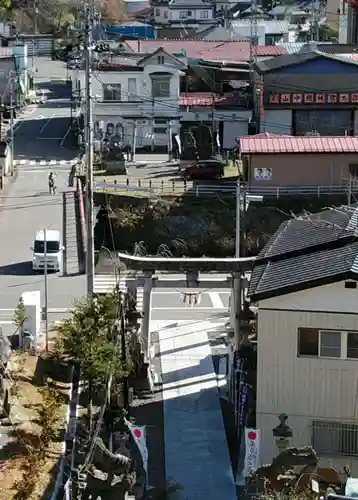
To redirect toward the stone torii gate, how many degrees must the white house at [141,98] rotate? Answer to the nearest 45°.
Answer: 0° — it already faces it

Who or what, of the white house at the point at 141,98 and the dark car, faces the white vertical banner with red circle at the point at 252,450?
the white house

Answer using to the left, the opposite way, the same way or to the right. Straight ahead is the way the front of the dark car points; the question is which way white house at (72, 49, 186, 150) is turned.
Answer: to the left

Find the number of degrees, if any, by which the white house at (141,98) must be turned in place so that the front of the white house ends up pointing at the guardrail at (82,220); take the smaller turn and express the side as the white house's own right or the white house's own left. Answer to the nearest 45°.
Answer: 0° — it already faces it

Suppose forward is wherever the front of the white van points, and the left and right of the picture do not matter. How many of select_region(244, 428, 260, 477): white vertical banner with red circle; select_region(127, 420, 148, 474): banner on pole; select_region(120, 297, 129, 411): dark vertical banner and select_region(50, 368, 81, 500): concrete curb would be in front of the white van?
4

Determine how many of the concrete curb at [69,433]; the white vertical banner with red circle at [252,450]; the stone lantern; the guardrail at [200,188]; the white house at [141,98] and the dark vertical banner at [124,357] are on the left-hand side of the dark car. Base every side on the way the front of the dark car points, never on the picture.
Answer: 5

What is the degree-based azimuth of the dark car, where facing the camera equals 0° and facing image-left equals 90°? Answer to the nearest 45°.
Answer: approximately 90°

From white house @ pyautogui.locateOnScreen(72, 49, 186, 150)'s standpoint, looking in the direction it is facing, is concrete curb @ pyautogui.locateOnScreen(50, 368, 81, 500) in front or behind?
in front

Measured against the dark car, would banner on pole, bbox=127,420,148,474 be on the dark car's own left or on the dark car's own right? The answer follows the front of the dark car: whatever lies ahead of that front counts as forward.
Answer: on the dark car's own left

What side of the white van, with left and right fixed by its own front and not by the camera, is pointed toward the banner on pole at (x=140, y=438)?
front

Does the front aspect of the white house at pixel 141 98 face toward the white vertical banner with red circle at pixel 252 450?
yes

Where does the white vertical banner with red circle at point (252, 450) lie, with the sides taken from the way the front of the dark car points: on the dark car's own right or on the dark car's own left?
on the dark car's own left

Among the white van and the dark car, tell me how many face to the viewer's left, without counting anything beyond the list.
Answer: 1

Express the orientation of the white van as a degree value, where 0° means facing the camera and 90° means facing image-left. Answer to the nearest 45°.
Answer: approximately 0°

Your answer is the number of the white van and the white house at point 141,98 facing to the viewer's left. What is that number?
0

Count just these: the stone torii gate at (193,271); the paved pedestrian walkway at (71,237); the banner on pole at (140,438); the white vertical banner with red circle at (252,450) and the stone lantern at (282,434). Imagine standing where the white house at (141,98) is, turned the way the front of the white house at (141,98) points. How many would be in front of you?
5

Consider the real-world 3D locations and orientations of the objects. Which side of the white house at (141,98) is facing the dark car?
front
